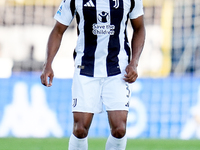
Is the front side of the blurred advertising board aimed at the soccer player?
yes

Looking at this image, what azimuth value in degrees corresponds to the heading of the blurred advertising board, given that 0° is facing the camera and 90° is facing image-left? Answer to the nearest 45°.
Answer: approximately 0°

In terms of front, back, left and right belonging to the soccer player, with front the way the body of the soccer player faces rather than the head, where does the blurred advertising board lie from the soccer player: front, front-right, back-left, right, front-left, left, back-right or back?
back

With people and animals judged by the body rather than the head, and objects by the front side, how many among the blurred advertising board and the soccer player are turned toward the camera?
2
